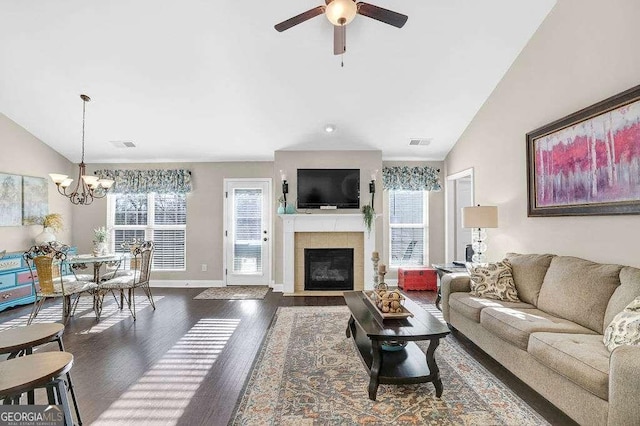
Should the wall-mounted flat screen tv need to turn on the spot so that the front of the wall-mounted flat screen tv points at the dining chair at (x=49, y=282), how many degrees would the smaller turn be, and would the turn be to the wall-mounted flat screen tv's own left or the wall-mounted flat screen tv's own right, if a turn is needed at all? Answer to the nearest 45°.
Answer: approximately 45° to the wall-mounted flat screen tv's own right

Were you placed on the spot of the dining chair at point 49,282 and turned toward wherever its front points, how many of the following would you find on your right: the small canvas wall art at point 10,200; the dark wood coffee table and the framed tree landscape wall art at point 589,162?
2

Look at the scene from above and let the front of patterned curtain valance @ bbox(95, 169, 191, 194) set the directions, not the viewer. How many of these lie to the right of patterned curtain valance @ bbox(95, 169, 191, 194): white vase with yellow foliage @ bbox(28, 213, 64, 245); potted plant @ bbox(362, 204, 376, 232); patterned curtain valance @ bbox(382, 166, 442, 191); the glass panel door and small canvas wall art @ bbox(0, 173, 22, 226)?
2

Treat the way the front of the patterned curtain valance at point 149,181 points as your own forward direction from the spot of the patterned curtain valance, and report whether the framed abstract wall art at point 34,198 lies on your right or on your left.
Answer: on your right

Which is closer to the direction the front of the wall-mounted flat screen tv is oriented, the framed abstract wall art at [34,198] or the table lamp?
the table lamp

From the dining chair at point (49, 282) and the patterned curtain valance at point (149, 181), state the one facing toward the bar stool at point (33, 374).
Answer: the patterned curtain valance

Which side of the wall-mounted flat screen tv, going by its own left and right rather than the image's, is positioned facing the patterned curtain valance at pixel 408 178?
left

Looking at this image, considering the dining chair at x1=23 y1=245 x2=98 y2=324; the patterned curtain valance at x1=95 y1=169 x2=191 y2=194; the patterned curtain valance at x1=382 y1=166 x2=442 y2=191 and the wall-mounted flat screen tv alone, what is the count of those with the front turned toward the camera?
3

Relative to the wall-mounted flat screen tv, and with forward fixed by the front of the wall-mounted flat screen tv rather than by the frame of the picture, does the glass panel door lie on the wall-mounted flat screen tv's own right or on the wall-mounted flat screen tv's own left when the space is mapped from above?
on the wall-mounted flat screen tv's own right

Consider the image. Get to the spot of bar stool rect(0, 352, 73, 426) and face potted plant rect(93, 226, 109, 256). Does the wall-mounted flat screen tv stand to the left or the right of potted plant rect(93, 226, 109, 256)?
right

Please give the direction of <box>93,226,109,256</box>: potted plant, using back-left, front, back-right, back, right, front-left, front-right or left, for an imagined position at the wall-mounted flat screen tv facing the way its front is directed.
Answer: right

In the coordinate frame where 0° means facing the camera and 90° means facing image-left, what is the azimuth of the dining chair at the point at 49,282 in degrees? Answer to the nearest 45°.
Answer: approximately 225°

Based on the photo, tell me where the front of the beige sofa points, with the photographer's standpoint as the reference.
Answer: facing the viewer and to the left of the viewer

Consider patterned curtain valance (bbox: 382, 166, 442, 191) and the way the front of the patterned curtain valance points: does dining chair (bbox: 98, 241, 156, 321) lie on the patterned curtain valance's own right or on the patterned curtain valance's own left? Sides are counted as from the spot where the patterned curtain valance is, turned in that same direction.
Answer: on the patterned curtain valance's own right

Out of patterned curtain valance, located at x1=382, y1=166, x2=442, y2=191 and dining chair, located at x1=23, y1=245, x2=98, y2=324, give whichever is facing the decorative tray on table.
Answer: the patterned curtain valance

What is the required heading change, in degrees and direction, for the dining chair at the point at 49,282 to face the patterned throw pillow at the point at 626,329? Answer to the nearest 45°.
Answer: approximately 90° to its right

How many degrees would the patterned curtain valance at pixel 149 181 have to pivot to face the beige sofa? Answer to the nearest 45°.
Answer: approximately 45° to its left

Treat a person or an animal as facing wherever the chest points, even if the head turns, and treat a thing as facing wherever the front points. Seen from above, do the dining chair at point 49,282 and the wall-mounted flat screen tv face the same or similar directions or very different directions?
very different directions
